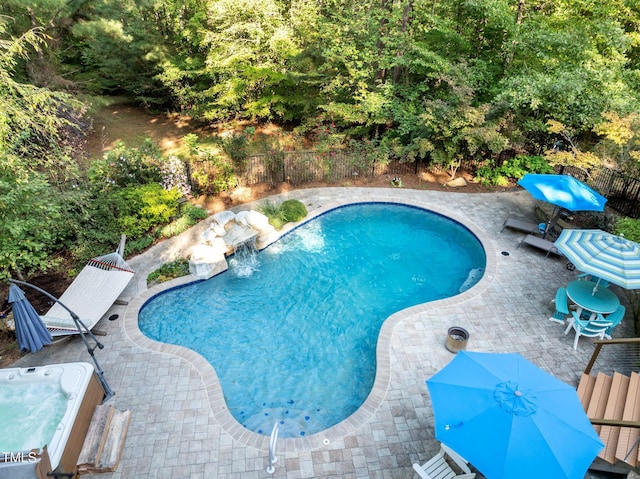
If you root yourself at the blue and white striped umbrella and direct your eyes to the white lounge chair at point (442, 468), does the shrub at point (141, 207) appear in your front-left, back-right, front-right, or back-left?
front-right

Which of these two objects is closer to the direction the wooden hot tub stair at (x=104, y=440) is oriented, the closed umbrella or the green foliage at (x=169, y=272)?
the green foliage

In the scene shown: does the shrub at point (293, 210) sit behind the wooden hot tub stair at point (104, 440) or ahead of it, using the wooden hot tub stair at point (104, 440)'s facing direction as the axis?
ahead

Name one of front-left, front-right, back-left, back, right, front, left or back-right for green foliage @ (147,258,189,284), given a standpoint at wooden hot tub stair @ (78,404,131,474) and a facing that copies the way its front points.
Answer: front-left

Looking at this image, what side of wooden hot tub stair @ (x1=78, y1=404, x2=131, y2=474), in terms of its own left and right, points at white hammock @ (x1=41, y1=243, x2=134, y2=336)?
left

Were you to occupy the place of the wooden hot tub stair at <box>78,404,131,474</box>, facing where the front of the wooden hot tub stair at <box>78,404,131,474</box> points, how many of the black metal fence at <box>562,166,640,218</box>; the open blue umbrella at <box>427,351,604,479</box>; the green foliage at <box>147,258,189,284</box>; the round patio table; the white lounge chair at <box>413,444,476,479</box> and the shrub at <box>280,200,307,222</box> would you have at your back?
0

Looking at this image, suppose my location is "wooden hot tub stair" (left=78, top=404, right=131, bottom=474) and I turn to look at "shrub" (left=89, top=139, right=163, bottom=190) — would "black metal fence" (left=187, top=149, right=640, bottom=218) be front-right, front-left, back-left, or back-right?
front-right

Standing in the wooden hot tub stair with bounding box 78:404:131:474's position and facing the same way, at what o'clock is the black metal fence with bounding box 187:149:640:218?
The black metal fence is roughly at 11 o'clock from the wooden hot tub stair.

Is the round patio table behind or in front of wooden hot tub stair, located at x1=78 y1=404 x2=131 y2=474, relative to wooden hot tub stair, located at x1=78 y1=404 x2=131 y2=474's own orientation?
in front

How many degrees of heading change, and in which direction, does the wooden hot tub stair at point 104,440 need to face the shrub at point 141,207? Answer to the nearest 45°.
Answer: approximately 45° to its left

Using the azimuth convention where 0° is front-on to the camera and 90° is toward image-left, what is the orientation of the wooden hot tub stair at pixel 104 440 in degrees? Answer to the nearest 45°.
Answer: approximately 270°

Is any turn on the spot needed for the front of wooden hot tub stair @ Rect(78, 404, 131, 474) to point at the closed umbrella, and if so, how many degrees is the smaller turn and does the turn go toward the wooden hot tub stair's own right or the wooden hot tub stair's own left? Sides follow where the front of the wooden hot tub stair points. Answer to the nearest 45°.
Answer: approximately 90° to the wooden hot tub stair's own left

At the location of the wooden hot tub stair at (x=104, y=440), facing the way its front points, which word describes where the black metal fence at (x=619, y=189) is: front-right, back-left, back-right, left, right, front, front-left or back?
front

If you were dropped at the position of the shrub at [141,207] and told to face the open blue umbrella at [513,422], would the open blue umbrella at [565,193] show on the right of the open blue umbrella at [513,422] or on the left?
left

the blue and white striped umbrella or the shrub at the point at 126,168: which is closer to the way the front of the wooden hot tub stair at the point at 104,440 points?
the blue and white striped umbrella

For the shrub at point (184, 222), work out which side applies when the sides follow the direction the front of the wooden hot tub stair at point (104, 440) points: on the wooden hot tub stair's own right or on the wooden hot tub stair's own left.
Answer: on the wooden hot tub stair's own left
